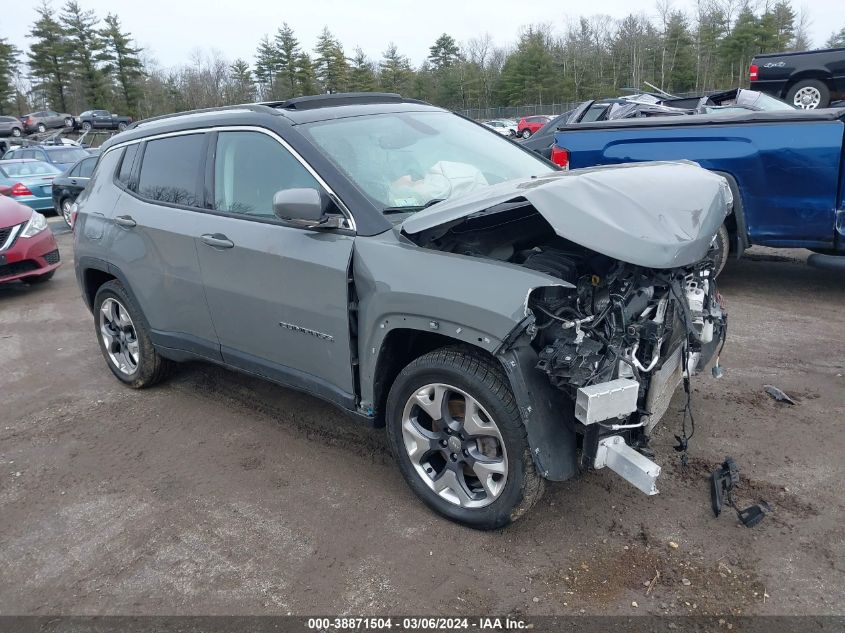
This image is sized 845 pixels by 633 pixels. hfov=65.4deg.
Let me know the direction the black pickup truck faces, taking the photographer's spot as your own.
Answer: facing to the right of the viewer

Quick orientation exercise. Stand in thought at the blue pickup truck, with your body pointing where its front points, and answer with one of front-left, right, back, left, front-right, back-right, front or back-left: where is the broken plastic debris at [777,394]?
right

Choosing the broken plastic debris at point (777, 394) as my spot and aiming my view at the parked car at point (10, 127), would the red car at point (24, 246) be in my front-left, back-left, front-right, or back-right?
front-left

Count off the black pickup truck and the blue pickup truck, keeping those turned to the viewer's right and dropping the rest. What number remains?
2

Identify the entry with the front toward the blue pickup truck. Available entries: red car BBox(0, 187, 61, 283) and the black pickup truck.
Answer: the red car

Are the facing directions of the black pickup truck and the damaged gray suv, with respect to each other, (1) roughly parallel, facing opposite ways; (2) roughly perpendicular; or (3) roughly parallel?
roughly parallel

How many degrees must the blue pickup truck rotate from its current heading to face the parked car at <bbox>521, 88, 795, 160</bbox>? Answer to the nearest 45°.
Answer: approximately 90° to its left

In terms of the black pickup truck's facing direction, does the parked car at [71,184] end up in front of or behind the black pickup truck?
behind

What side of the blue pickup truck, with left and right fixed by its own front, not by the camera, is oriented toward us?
right

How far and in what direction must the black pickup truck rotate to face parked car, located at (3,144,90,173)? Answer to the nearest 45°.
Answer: approximately 180°

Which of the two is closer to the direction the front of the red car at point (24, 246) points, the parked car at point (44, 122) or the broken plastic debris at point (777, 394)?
the broken plastic debris

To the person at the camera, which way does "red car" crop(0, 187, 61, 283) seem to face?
facing the viewer and to the right of the viewer

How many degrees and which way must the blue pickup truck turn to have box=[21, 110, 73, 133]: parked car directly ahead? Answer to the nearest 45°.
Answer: approximately 135° to its left

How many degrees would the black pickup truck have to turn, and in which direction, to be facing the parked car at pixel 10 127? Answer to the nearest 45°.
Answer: approximately 180°

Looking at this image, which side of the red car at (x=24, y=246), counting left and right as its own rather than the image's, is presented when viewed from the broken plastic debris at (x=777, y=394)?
front

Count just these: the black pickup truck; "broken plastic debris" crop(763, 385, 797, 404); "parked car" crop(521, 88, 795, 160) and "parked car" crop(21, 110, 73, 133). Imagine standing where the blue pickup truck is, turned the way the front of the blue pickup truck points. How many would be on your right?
1
